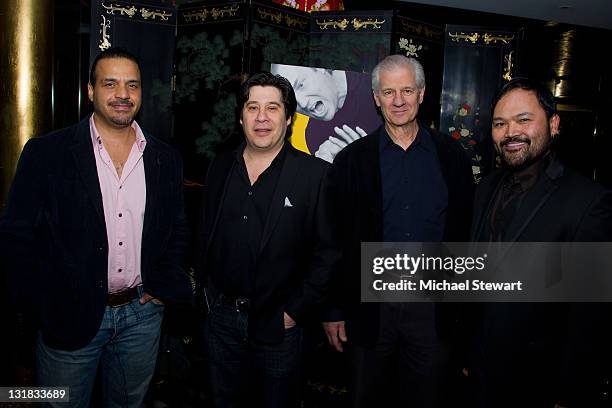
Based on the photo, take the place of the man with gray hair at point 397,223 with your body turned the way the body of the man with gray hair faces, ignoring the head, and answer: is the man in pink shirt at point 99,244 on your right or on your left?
on your right

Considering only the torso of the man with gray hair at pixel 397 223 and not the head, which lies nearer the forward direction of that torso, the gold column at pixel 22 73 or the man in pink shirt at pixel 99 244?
the man in pink shirt

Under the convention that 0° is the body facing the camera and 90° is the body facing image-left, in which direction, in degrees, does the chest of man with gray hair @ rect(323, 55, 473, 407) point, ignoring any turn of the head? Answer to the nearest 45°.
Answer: approximately 0°

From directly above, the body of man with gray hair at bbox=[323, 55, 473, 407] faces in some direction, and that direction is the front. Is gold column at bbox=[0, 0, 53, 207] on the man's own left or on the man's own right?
on the man's own right
